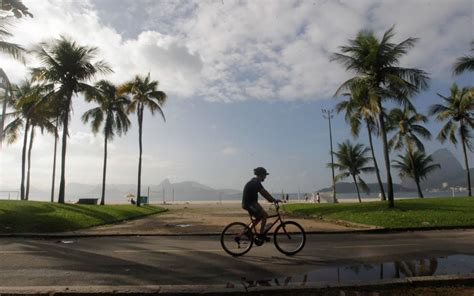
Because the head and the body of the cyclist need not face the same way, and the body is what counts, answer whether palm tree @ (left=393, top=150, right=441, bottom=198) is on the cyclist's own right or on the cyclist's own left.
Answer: on the cyclist's own left

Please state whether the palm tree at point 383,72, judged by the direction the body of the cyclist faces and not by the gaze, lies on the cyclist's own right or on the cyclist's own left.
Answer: on the cyclist's own left

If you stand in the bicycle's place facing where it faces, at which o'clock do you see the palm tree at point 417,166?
The palm tree is roughly at 10 o'clock from the bicycle.

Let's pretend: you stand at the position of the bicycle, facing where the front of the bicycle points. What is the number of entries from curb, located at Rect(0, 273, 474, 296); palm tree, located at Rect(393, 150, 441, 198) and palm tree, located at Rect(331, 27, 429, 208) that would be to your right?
1

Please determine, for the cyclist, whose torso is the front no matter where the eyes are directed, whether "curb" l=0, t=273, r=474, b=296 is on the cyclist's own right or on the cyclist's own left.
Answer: on the cyclist's own right

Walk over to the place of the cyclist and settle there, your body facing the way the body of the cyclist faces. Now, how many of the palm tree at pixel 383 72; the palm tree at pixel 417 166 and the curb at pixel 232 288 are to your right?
1

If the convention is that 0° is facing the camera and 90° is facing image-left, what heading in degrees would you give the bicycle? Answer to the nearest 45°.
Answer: approximately 270°

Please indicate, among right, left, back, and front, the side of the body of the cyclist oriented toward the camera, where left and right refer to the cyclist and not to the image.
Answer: right
